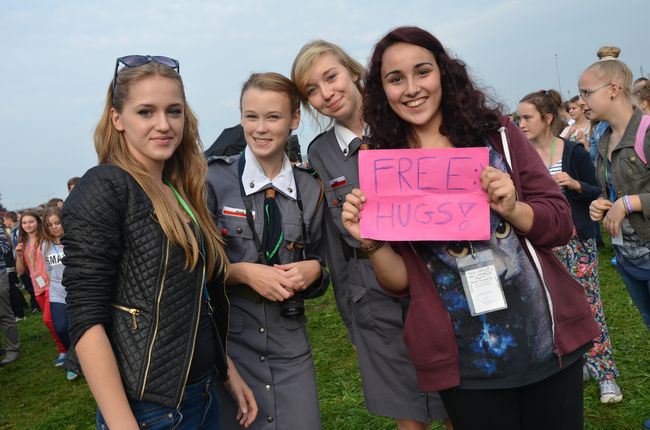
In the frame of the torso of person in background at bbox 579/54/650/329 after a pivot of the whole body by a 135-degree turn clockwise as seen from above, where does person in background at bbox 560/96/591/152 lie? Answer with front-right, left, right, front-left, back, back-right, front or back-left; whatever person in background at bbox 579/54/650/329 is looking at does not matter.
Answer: front

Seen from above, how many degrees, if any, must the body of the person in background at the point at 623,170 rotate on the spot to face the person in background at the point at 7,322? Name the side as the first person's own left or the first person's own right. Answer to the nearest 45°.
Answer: approximately 45° to the first person's own right

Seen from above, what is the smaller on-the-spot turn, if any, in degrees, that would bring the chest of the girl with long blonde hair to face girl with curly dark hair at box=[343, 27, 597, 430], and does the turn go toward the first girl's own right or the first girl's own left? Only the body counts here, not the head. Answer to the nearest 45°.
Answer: approximately 45° to the first girl's own left

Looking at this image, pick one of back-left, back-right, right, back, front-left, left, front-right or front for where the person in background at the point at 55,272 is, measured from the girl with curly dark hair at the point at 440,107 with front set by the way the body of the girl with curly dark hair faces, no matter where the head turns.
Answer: back-right

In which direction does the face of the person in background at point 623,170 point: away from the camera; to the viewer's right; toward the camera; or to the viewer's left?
to the viewer's left

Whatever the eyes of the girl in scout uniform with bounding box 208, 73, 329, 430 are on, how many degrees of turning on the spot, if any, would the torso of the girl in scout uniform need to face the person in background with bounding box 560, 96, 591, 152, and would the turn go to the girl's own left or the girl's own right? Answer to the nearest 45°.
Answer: approximately 135° to the girl's own left

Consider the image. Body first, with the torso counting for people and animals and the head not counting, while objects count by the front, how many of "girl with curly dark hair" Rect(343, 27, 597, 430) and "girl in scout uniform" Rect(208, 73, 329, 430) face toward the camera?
2

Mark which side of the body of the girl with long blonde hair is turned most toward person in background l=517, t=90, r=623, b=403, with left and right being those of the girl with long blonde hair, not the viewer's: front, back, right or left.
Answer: left

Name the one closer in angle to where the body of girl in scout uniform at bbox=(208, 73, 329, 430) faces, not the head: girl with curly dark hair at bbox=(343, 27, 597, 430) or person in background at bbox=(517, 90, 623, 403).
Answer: the girl with curly dark hair

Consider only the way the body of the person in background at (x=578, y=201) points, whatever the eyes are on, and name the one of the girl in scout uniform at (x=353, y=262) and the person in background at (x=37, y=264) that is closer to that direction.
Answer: the girl in scout uniform
